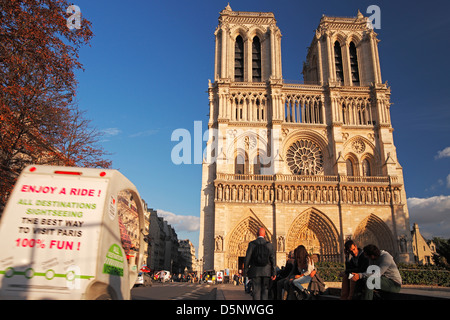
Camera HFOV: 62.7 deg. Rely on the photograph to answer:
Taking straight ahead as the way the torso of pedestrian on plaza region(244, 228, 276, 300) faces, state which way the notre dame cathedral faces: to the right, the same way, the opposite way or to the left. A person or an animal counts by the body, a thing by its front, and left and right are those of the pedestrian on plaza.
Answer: the opposite way

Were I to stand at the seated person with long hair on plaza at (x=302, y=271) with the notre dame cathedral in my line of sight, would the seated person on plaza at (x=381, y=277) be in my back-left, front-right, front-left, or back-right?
back-right

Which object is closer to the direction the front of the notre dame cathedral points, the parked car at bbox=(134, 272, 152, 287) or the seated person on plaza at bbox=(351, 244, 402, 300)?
the seated person on plaza

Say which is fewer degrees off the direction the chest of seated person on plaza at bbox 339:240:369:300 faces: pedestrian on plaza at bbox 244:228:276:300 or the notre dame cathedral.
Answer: the pedestrian on plaza

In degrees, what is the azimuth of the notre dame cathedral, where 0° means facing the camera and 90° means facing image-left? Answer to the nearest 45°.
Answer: approximately 0°

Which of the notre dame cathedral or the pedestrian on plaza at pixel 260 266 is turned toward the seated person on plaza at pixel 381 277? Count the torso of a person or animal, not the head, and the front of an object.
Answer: the notre dame cathedral

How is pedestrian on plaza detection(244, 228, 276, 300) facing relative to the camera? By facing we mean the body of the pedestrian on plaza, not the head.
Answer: away from the camera

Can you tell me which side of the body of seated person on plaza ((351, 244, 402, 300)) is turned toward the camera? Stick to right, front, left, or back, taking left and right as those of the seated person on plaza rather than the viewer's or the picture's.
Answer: left

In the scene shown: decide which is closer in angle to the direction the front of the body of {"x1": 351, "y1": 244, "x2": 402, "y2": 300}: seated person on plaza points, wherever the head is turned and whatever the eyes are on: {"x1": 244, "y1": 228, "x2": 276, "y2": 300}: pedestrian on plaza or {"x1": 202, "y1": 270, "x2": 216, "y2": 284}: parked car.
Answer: the pedestrian on plaza

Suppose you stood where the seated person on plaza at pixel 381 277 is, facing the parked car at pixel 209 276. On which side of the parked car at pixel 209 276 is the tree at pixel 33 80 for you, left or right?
left
